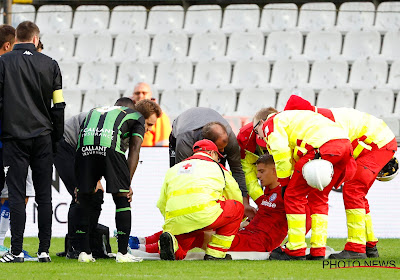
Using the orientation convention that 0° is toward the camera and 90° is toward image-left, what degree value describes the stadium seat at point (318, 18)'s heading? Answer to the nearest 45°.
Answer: approximately 0°

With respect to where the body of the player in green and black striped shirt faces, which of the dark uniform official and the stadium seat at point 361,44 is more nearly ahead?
the stadium seat

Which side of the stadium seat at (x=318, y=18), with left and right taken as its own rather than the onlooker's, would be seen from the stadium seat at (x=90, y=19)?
right

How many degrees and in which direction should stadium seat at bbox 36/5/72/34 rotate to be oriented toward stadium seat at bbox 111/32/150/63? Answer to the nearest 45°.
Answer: approximately 45° to its left

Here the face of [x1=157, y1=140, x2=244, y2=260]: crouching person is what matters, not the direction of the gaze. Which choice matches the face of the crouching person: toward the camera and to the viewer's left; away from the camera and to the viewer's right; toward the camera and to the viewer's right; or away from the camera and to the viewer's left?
away from the camera and to the viewer's right

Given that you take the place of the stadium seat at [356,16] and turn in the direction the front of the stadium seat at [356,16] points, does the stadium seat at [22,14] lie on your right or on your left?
on your right

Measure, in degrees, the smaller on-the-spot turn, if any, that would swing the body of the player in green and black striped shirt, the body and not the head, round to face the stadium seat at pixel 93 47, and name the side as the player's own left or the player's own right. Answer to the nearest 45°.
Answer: approximately 45° to the player's own left

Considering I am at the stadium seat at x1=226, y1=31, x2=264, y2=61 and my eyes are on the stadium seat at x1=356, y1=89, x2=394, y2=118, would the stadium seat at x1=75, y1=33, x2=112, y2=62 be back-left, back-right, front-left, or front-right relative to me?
back-right

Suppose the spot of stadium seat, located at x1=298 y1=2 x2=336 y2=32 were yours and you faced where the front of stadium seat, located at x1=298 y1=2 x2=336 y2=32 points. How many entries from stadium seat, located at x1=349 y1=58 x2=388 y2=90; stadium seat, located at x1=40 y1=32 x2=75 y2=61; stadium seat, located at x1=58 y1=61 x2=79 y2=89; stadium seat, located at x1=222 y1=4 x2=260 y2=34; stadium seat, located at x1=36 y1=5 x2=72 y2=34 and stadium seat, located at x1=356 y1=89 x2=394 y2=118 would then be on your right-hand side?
4
